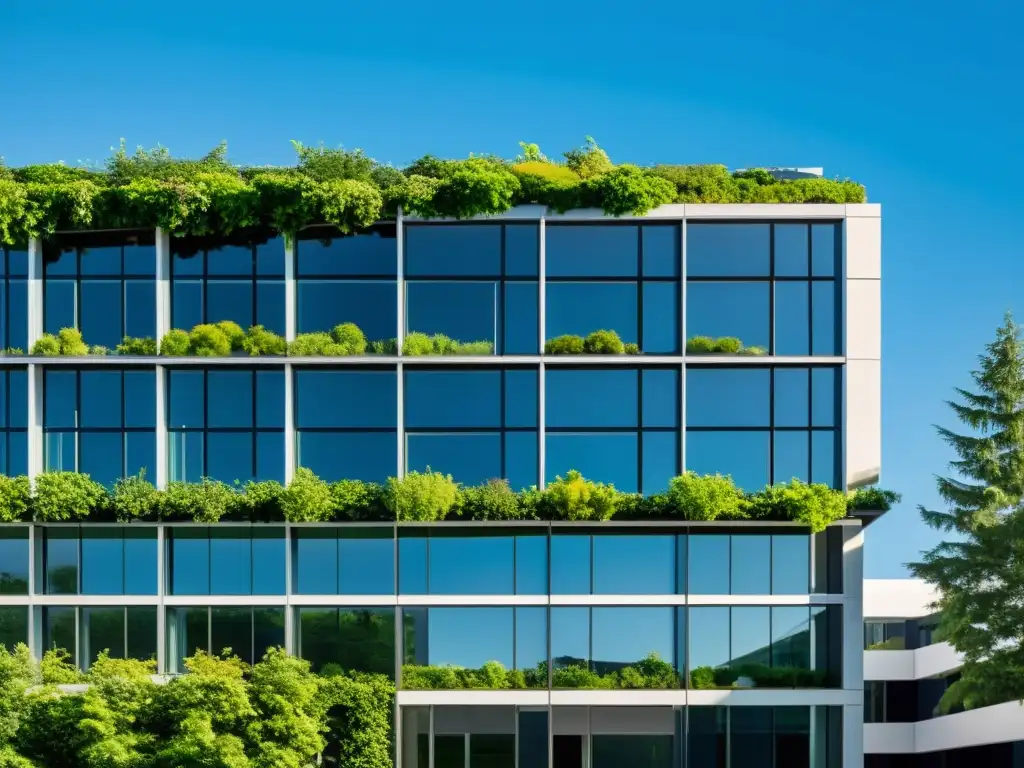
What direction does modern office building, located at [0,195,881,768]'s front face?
toward the camera

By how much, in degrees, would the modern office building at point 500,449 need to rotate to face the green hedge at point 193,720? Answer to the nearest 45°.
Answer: approximately 45° to its right

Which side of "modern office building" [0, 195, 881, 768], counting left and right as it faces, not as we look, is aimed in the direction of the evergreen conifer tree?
left
